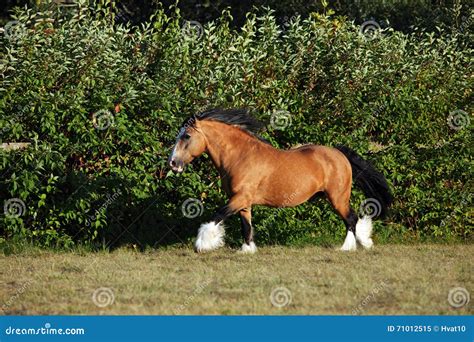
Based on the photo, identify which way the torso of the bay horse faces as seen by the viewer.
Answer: to the viewer's left
